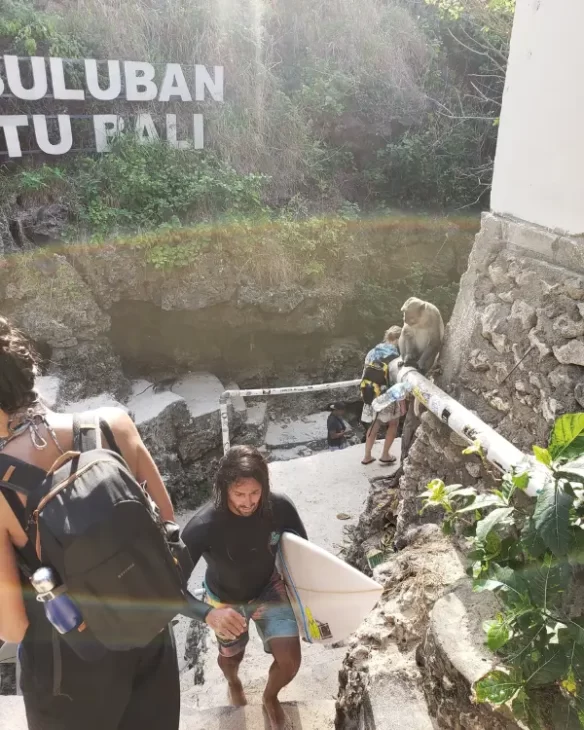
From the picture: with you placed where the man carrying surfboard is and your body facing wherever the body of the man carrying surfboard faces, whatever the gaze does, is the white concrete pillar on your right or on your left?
on your left

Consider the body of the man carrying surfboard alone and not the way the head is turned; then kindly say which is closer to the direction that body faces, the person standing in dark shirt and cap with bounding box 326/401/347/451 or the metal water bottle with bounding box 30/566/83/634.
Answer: the metal water bottle

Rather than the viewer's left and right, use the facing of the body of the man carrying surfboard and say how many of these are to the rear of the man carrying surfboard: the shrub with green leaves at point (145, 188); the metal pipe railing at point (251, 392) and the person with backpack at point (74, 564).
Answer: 2

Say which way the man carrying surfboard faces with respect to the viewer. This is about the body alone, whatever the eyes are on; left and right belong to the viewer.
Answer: facing the viewer

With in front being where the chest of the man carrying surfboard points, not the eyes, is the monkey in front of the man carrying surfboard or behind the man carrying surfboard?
behind

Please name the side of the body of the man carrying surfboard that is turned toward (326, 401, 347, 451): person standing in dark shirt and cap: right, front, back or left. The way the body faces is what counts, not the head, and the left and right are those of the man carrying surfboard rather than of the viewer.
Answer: back

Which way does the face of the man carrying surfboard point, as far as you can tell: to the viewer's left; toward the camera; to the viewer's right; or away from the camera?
toward the camera

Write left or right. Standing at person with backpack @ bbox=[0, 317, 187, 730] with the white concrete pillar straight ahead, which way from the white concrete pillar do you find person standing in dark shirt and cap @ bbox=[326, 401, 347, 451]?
left

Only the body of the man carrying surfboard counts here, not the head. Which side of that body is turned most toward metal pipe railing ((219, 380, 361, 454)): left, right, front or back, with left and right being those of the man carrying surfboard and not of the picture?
back

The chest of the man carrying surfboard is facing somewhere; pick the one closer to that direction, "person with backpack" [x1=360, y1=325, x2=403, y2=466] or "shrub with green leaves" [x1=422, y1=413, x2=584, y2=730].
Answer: the shrub with green leaves

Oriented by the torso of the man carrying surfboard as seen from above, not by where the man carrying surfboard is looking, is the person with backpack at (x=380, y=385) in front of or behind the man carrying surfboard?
behind

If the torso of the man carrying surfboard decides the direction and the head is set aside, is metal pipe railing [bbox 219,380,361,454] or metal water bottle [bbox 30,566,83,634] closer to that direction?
the metal water bottle

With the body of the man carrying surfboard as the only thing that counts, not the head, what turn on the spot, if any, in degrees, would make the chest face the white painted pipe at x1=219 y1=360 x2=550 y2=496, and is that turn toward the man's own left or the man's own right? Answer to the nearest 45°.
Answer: approximately 135° to the man's own left
